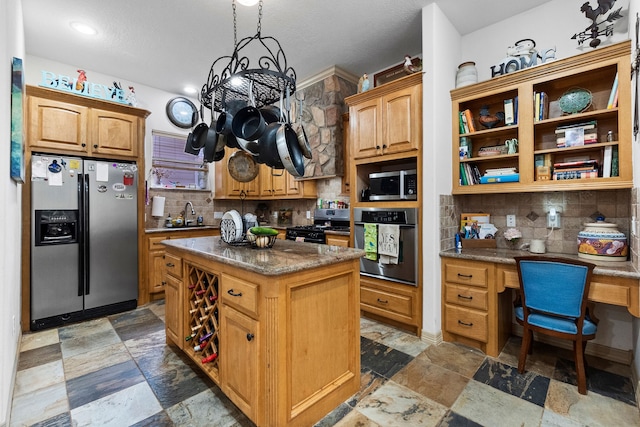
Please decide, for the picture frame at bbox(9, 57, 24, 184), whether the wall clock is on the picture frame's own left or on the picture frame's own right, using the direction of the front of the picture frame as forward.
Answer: on the picture frame's own left

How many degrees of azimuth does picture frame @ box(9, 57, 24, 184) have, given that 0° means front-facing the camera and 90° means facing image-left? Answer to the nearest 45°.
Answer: approximately 270°

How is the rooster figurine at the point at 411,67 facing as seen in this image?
to the viewer's left

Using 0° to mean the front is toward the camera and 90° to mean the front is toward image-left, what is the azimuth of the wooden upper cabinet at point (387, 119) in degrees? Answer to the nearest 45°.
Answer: approximately 45°

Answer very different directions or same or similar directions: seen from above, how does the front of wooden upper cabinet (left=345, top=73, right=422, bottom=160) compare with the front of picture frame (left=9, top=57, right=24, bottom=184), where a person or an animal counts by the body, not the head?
very different directions

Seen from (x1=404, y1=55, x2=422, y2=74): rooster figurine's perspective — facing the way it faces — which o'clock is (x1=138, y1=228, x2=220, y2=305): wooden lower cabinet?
The wooden lower cabinet is roughly at 12 o'clock from the rooster figurine.
